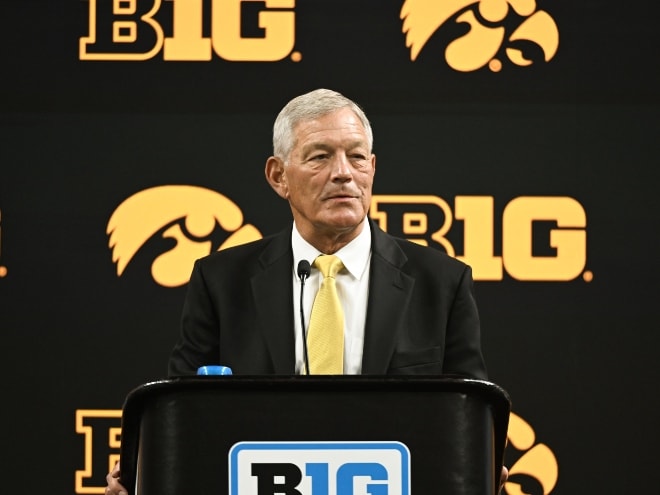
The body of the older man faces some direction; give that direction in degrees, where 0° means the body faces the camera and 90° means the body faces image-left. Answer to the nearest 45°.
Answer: approximately 0°

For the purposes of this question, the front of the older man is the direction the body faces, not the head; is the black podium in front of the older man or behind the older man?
in front

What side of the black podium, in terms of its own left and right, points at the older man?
back

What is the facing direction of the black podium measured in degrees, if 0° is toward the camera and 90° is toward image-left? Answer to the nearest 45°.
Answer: approximately 0°

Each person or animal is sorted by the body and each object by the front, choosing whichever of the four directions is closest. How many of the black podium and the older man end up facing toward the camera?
2

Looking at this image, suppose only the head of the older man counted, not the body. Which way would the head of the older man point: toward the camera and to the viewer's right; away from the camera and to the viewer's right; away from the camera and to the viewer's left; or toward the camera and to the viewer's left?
toward the camera and to the viewer's right
